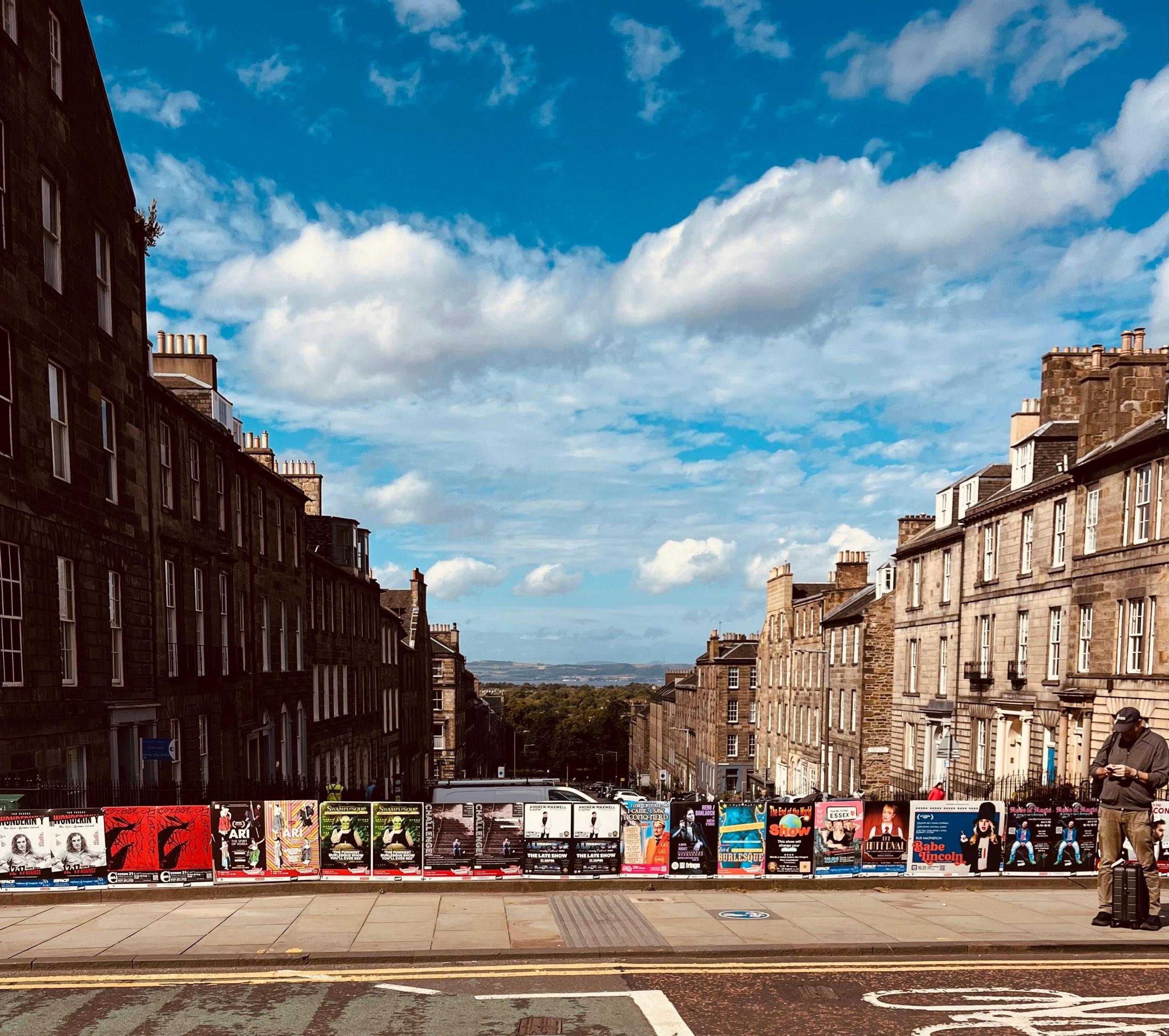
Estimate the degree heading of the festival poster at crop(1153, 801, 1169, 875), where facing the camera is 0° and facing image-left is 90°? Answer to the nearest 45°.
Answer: approximately 0°

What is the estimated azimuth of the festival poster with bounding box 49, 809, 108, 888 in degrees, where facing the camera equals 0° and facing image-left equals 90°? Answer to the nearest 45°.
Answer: approximately 0°

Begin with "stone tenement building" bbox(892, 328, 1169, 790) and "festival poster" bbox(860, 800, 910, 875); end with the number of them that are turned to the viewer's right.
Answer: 0

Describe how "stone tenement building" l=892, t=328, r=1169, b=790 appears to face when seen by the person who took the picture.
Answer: facing the viewer and to the left of the viewer

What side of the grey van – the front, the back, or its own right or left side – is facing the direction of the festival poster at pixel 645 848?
right

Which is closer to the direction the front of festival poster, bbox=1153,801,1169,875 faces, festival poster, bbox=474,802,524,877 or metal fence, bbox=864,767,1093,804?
the festival poster

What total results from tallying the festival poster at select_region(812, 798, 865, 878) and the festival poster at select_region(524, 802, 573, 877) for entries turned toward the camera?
2
